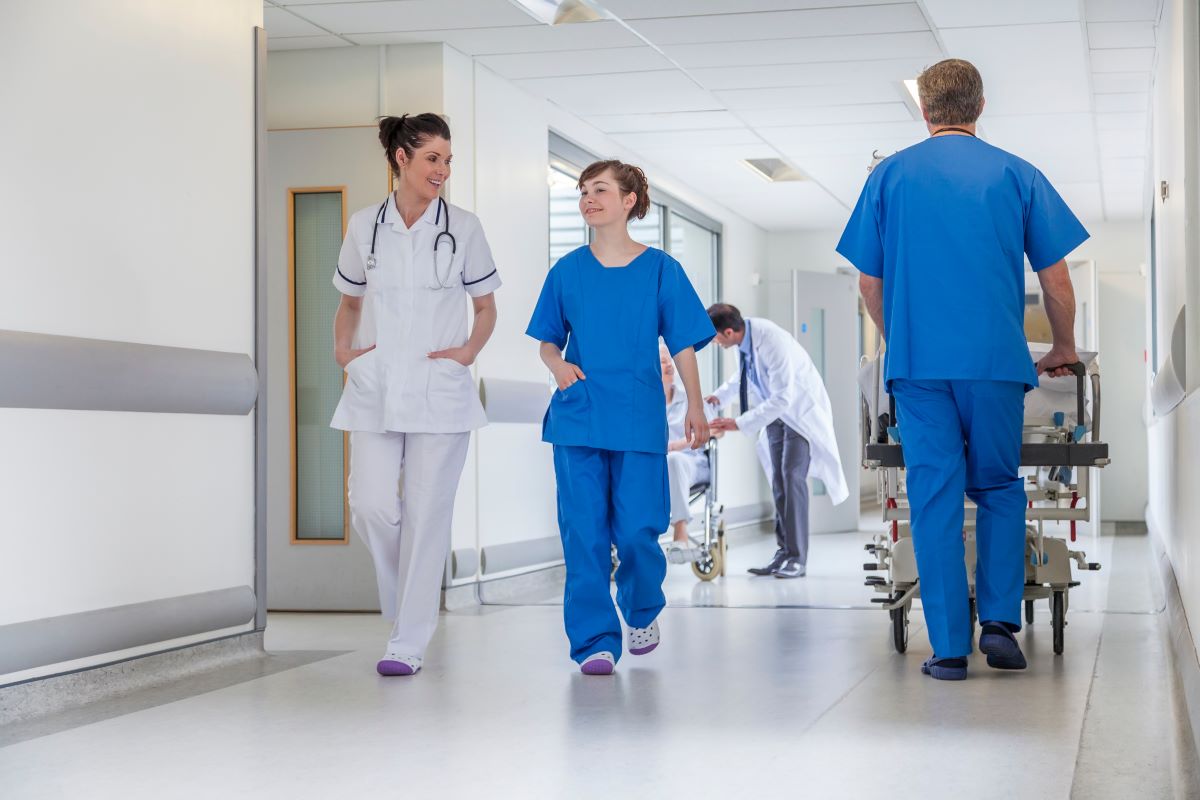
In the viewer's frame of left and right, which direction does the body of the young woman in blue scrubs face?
facing the viewer

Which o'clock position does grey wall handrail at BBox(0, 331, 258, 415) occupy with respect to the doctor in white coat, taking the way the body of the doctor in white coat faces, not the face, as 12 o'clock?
The grey wall handrail is roughly at 10 o'clock from the doctor in white coat.

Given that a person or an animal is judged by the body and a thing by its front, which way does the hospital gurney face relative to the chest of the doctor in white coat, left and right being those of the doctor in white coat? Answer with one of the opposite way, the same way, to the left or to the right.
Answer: to the right

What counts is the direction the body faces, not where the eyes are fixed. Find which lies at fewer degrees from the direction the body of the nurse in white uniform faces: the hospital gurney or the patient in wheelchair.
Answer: the hospital gurney

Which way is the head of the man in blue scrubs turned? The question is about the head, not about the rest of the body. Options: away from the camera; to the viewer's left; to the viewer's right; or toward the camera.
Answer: away from the camera

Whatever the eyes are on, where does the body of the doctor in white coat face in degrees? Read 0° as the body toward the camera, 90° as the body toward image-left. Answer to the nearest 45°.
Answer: approximately 90°

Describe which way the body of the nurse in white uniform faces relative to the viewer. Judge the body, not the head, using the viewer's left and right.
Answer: facing the viewer

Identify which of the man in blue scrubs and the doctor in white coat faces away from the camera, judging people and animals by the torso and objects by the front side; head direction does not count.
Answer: the man in blue scrubs

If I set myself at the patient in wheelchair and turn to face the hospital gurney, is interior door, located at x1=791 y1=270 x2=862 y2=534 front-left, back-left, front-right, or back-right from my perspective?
back-left

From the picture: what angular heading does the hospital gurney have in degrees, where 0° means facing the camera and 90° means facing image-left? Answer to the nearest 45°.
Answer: approximately 180°

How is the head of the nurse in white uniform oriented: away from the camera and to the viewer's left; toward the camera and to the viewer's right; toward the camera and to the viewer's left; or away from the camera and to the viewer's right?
toward the camera and to the viewer's right

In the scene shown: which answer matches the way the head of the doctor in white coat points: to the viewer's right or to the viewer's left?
to the viewer's left

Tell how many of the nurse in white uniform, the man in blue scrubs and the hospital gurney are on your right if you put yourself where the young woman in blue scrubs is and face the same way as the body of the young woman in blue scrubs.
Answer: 1

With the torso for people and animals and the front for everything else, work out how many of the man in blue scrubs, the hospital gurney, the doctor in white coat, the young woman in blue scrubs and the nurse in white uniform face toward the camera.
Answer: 2

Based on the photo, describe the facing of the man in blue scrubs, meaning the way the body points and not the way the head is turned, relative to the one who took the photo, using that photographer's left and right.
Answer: facing away from the viewer

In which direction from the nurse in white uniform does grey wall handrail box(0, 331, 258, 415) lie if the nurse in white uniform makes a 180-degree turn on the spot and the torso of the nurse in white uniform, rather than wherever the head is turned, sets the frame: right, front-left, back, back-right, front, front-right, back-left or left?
left

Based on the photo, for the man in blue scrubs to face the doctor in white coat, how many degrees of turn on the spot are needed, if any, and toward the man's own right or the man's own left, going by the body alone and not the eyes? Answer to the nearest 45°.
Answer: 0° — they already face them

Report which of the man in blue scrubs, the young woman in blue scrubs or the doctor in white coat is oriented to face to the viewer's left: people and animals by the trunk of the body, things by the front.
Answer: the doctor in white coat

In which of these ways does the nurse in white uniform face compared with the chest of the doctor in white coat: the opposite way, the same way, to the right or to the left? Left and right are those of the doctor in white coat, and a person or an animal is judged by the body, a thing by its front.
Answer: to the left

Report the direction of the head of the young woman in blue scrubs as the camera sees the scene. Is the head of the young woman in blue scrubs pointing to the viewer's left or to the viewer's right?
to the viewer's left

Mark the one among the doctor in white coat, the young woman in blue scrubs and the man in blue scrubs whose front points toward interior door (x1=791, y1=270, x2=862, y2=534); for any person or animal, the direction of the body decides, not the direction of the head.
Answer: the man in blue scrubs
